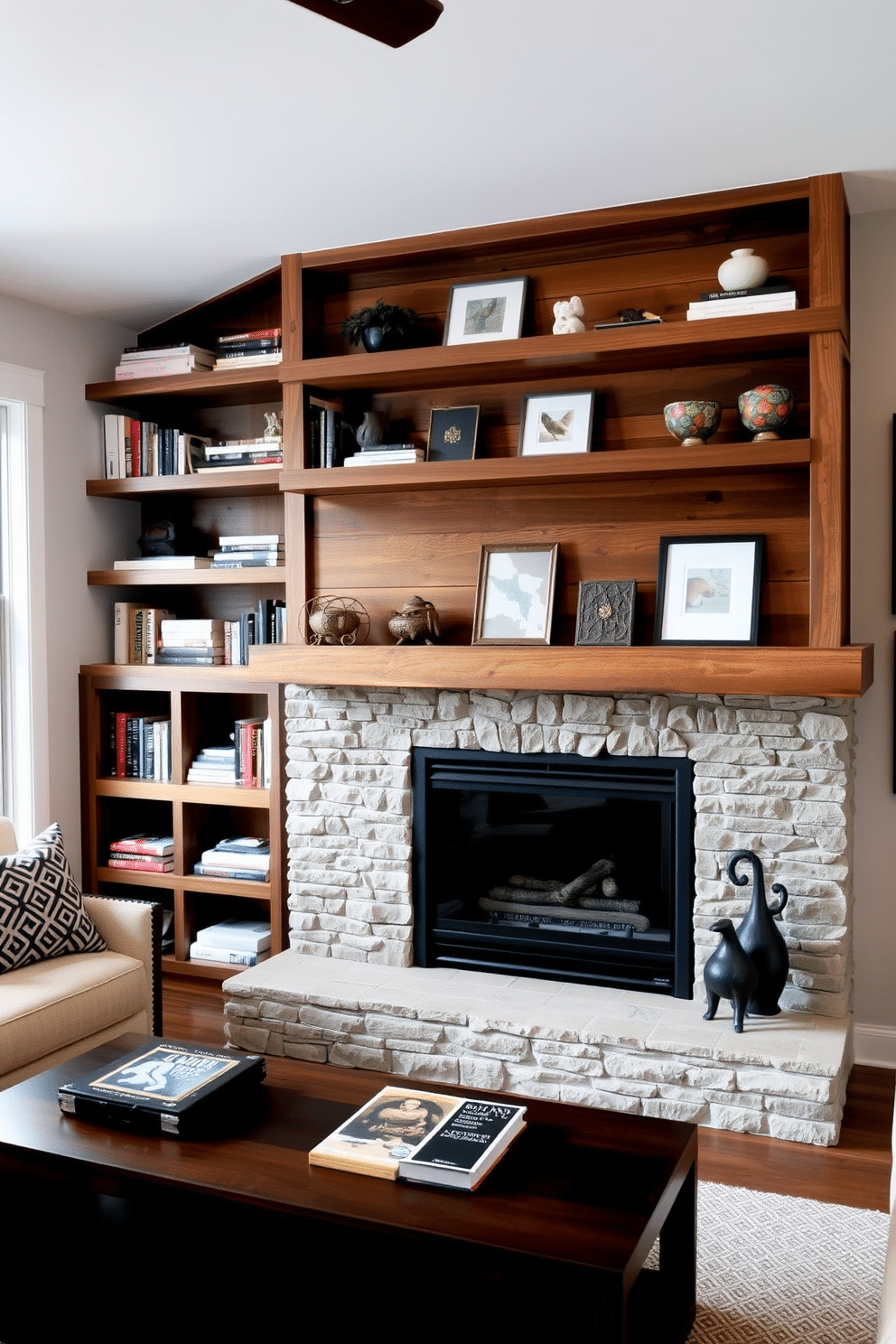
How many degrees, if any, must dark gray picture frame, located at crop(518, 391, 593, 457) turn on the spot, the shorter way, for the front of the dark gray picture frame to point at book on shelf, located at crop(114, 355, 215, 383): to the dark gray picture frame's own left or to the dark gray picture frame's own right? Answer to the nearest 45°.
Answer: approximately 135° to the dark gray picture frame's own right

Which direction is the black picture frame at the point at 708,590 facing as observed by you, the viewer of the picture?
facing the viewer

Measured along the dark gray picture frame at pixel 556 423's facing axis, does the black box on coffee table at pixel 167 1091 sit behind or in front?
in front

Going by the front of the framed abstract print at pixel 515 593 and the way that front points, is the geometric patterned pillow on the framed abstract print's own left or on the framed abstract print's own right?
on the framed abstract print's own right

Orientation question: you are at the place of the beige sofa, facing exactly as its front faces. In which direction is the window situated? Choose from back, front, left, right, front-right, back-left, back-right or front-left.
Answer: back-left

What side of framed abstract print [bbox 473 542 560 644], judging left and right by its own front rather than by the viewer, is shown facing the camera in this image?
front

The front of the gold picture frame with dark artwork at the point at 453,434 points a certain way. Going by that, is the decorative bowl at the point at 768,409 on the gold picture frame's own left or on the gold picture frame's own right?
on the gold picture frame's own left

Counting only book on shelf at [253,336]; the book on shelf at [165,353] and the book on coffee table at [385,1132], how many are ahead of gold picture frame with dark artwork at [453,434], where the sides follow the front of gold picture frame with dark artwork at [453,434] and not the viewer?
1

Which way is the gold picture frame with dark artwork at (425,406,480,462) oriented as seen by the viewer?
toward the camera
